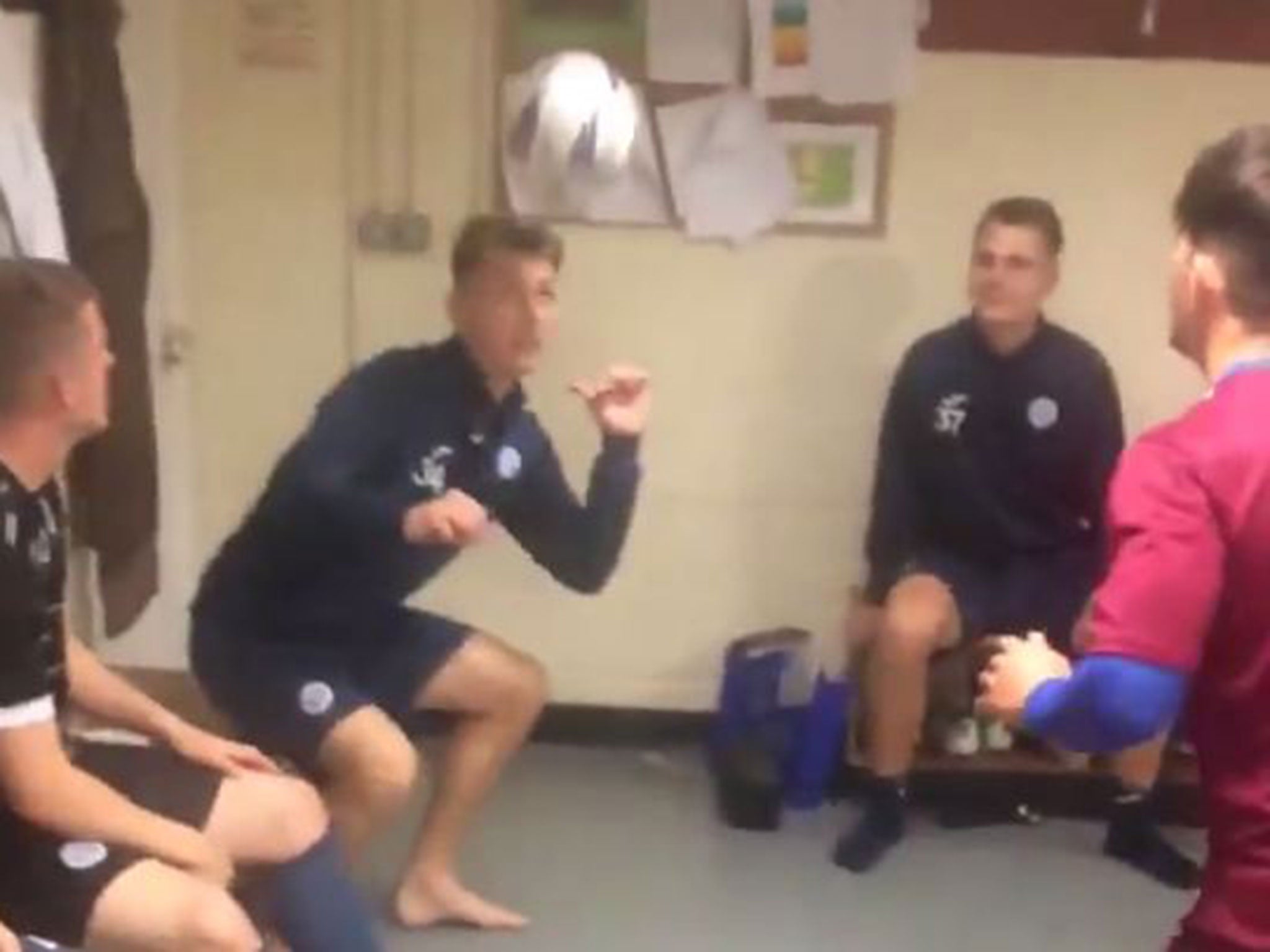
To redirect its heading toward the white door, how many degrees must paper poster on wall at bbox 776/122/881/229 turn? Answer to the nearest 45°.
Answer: approximately 90° to its right

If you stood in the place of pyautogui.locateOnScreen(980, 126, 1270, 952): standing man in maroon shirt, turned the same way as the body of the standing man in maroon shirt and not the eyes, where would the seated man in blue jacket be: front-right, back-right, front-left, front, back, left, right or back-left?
front-right

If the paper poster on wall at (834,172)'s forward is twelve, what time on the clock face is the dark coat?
The dark coat is roughly at 2 o'clock from the paper poster on wall.

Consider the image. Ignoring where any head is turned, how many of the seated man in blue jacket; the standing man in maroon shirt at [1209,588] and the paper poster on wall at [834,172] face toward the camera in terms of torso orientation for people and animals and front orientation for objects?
2

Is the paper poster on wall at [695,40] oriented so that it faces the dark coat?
no

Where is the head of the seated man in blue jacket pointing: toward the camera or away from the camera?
toward the camera

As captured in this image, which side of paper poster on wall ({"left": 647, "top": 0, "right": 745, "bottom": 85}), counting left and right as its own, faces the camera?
front

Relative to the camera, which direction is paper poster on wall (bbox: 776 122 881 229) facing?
toward the camera

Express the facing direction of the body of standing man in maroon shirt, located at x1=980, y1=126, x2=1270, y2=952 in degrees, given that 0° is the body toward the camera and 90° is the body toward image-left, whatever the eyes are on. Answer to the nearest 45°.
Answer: approximately 135°

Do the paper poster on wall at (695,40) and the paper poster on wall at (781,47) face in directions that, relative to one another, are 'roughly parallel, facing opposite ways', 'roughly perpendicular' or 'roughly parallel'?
roughly parallel

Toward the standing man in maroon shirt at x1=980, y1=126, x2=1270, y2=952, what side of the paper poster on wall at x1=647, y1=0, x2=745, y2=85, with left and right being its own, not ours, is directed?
front

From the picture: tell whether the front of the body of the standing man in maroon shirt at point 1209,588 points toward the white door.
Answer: yes

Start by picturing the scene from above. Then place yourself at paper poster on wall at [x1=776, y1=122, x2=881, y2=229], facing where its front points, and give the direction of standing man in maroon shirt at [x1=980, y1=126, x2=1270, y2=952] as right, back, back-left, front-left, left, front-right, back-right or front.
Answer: front

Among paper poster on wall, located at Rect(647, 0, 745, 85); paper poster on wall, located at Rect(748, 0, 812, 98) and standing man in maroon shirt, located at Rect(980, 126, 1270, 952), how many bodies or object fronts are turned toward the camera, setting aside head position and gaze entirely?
2

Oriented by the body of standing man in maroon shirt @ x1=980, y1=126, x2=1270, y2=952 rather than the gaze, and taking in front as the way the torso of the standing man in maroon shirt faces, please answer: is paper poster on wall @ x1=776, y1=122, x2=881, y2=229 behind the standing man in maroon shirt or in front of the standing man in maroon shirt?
in front
